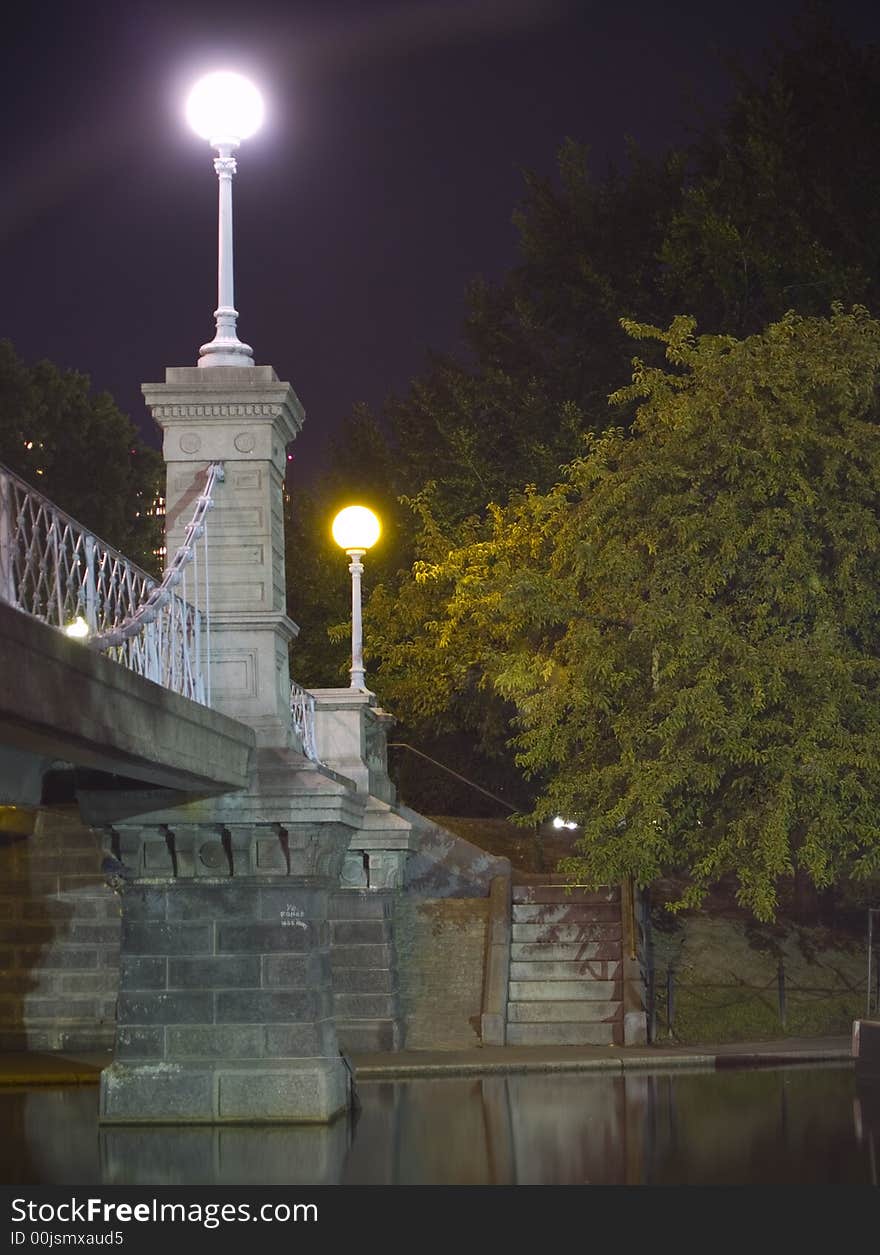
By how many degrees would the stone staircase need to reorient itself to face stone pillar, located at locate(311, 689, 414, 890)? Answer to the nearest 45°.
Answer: approximately 45° to its right

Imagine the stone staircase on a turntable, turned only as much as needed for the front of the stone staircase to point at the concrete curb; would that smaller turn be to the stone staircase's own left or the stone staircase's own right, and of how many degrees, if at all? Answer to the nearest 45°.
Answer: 0° — it already faces it

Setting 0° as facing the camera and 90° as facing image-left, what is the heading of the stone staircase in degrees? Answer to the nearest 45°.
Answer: approximately 0°
